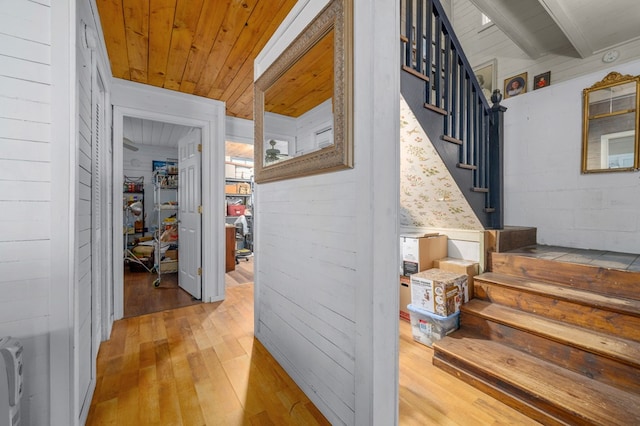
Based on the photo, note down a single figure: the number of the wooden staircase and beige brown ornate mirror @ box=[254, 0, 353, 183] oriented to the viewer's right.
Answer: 0

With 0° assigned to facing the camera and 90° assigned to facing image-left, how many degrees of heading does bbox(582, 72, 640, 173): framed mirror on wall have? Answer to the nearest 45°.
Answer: approximately 45°

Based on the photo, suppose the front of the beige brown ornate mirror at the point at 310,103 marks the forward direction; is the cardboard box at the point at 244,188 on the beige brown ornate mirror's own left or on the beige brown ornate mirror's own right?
on the beige brown ornate mirror's own right

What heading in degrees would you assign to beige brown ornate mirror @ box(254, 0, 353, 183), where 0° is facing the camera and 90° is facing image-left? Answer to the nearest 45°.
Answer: approximately 45°

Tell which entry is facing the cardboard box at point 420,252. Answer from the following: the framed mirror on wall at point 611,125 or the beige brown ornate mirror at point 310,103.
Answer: the framed mirror on wall

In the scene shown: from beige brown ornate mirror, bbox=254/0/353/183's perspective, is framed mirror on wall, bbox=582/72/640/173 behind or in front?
behind

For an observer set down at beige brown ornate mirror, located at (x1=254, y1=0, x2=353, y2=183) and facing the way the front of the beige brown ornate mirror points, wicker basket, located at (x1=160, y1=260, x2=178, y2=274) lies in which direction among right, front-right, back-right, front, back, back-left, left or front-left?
right

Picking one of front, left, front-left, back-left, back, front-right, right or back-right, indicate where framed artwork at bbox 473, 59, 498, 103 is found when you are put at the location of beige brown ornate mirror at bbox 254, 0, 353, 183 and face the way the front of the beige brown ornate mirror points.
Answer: back

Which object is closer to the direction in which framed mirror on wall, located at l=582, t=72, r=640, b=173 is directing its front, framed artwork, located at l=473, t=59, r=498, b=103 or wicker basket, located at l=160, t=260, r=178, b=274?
the wicker basket

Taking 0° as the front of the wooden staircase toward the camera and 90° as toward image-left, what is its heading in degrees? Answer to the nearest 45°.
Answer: approximately 45°

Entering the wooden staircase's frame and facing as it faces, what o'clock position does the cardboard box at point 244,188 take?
The cardboard box is roughly at 2 o'clock from the wooden staircase.

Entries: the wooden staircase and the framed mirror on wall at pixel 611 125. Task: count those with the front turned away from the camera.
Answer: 0
